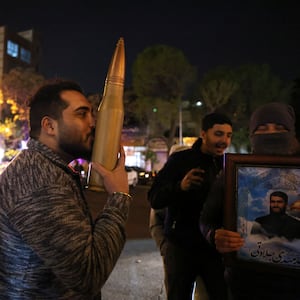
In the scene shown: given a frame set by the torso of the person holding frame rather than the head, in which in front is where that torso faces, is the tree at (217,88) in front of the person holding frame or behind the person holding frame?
behind

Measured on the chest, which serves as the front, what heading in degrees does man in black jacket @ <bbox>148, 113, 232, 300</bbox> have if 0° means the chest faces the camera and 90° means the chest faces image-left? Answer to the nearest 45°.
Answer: approximately 315°

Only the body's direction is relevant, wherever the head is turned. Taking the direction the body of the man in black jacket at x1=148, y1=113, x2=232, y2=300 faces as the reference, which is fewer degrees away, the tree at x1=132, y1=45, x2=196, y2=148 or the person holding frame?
the person holding frame
